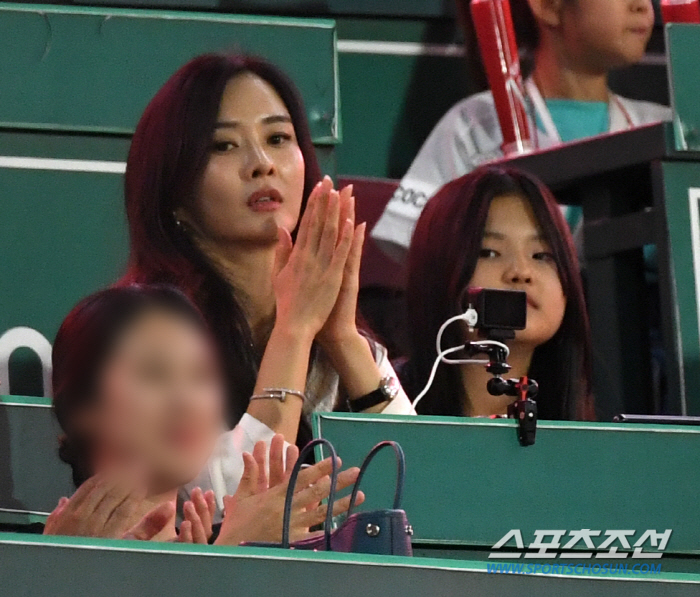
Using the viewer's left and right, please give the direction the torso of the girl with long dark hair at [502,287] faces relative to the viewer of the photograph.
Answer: facing the viewer and to the right of the viewer

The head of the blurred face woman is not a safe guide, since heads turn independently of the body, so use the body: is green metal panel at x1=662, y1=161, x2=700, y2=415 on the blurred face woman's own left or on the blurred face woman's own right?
on the blurred face woman's own left

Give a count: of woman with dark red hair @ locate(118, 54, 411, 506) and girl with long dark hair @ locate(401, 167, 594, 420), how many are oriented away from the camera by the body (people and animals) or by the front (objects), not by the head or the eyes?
0
